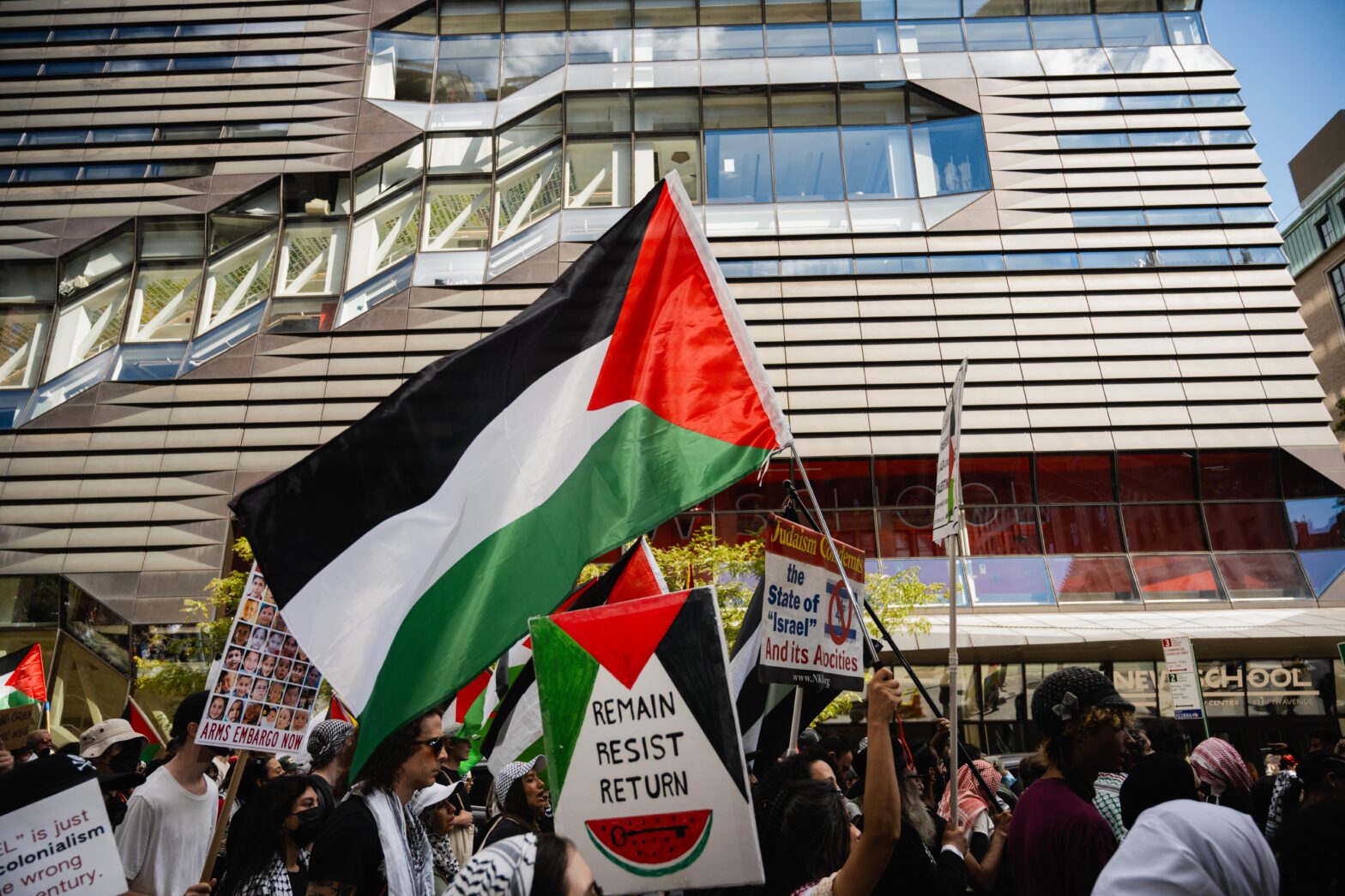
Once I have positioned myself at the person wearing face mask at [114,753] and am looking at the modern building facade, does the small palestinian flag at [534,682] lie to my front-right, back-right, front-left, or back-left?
front-right

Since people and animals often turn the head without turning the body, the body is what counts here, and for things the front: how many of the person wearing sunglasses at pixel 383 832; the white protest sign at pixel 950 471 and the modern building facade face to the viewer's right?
1

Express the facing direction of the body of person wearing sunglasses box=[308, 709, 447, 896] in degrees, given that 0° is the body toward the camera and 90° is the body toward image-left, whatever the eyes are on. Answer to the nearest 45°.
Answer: approximately 270°

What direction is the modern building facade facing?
toward the camera

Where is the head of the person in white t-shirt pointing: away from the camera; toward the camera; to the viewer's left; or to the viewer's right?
to the viewer's right

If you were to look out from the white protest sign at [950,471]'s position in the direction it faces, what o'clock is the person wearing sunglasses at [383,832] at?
The person wearing sunglasses is roughly at 11 o'clock from the white protest sign.

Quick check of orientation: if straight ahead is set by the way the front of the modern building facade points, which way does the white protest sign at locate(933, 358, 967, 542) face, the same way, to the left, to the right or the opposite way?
to the right

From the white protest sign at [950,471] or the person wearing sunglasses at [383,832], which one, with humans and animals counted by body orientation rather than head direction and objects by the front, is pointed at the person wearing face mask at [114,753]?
the white protest sign

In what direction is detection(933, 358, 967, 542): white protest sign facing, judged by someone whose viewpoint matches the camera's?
facing to the left of the viewer

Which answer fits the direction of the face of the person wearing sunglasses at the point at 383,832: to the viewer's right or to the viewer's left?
to the viewer's right

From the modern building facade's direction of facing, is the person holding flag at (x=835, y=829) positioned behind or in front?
in front

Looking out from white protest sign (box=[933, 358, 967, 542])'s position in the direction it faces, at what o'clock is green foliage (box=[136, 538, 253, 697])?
The green foliage is roughly at 1 o'clock from the white protest sign.

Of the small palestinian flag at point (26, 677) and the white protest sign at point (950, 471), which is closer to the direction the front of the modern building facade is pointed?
the white protest sign

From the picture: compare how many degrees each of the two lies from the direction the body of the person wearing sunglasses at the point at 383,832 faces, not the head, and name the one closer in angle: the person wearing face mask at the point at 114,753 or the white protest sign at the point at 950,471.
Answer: the white protest sign

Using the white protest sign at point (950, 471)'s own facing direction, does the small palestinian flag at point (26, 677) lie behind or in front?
in front

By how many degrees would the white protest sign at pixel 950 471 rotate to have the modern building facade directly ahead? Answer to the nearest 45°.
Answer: approximately 90° to its right
